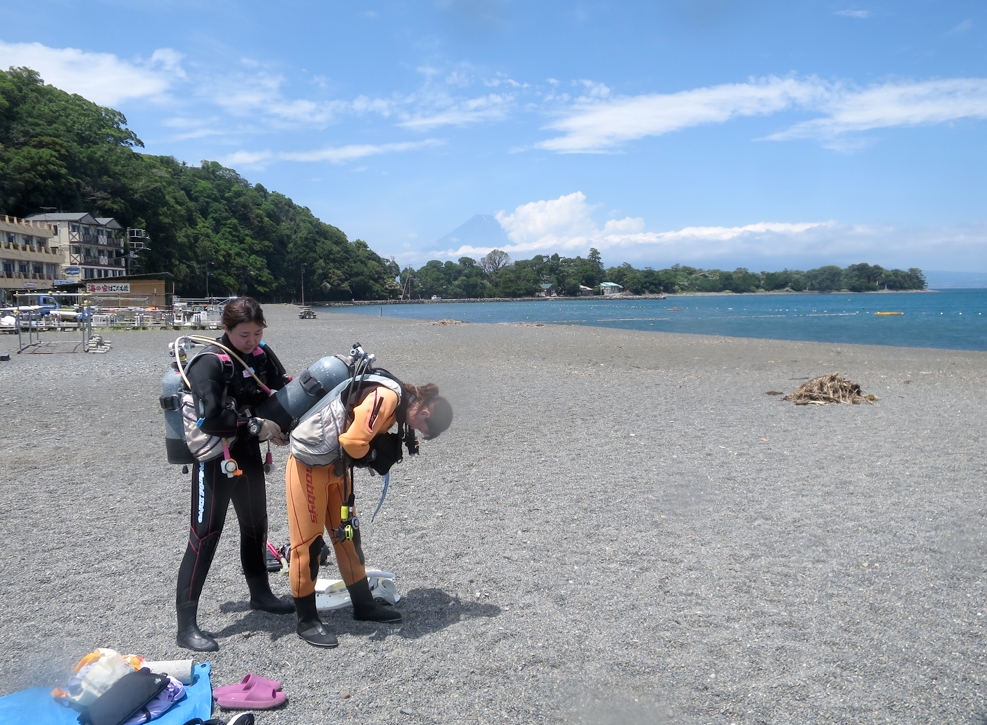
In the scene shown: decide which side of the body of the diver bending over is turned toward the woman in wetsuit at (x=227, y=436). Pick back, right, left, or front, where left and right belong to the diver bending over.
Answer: back

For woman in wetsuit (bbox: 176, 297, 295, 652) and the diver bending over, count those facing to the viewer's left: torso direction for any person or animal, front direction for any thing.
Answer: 0

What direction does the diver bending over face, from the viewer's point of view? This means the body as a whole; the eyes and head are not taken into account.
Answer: to the viewer's right

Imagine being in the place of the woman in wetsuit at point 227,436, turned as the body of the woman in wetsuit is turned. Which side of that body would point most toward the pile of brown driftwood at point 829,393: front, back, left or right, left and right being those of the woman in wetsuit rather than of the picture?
left

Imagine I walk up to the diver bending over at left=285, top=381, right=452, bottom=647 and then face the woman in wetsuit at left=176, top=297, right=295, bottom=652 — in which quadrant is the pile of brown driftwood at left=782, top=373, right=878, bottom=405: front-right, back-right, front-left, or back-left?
back-right

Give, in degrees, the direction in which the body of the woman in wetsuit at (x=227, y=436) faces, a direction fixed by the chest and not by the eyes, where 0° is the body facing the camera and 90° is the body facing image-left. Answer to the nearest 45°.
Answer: approximately 315°

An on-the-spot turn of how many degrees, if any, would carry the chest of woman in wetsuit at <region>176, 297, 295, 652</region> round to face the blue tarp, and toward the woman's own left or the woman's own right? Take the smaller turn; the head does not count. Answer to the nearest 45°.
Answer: approximately 90° to the woman's own right

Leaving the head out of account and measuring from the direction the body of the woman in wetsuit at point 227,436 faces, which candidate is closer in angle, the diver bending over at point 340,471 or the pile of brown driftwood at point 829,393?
the diver bending over

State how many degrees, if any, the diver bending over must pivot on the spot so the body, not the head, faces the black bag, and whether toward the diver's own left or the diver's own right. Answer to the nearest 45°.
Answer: approximately 135° to the diver's own right

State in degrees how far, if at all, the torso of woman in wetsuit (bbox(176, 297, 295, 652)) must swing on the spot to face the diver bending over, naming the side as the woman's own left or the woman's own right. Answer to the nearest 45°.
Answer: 0° — they already face them

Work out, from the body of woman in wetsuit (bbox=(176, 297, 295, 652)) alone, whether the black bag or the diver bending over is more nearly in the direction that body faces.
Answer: the diver bending over

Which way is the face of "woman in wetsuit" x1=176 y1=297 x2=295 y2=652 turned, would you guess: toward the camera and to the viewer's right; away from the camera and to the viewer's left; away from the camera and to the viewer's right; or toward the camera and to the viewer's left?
toward the camera and to the viewer's right
